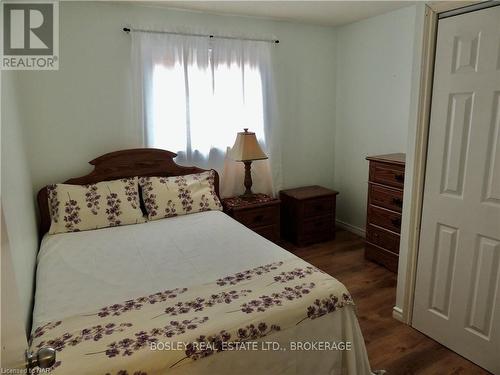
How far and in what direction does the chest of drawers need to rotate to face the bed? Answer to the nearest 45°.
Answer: approximately 45° to its left

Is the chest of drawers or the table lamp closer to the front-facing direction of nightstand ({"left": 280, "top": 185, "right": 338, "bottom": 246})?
the chest of drawers

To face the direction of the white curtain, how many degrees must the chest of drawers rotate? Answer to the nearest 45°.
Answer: approximately 45° to its right

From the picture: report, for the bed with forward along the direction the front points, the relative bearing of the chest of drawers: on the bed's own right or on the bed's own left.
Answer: on the bed's own left

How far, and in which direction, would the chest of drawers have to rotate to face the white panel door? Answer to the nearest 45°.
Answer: approximately 45° to its left

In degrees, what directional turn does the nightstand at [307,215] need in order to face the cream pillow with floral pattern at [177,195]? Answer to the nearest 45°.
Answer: approximately 90° to its right

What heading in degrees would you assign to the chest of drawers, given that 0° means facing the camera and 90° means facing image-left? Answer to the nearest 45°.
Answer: approximately 45°

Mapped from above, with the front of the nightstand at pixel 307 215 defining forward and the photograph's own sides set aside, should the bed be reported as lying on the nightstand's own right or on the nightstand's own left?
on the nightstand's own right

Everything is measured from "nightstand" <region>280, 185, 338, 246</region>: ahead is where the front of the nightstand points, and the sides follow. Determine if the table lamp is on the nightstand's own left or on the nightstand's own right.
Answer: on the nightstand's own right

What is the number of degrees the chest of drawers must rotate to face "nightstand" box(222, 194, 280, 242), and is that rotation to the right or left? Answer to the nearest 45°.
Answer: approximately 45° to its right

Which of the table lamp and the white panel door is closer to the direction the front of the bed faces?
the white panel door

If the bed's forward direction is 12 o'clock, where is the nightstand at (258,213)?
The nightstand is roughly at 8 o'clock from the bed.

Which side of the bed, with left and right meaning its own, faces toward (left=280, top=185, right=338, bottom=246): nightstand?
left

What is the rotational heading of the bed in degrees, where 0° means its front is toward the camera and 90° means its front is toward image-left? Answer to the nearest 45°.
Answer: approximately 315°

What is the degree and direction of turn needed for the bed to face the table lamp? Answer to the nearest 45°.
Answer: approximately 135° to its left
